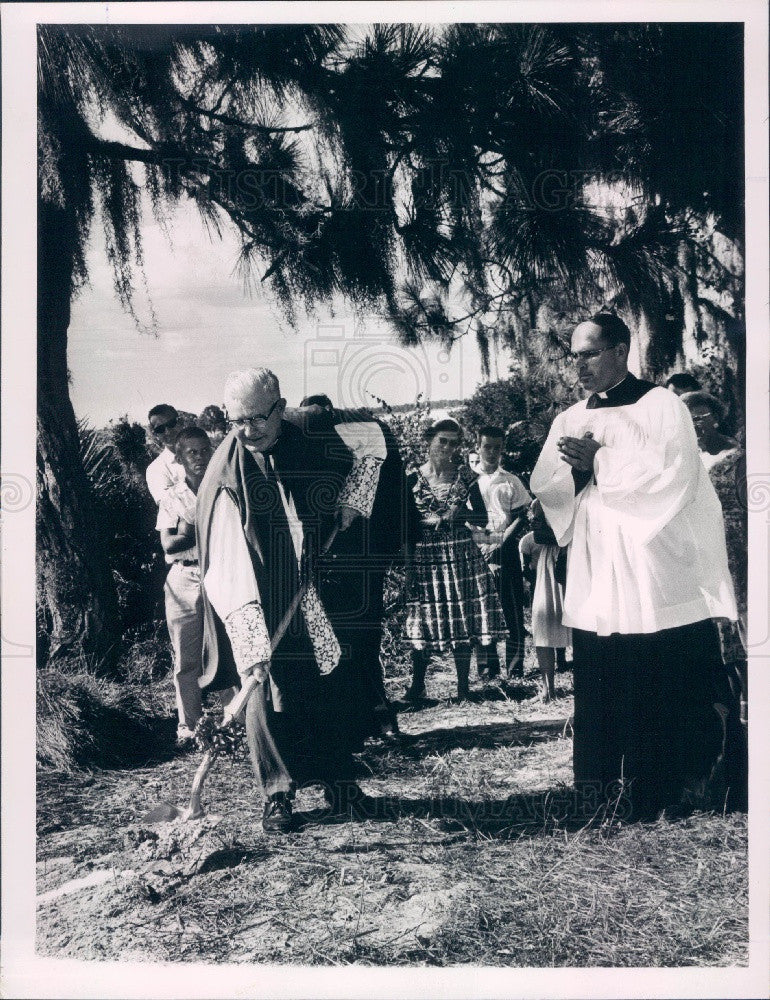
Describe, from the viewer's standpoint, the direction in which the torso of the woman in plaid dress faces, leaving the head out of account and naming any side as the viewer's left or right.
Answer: facing the viewer

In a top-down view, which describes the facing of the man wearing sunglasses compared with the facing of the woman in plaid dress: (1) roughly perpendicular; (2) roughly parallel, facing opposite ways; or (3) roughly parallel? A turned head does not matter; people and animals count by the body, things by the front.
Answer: roughly parallel

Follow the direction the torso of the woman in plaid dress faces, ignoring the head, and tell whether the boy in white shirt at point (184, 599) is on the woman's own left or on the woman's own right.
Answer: on the woman's own right

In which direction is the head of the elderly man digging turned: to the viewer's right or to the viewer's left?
to the viewer's left

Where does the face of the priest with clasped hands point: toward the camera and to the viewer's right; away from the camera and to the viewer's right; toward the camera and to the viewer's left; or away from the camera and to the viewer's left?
toward the camera and to the viewer's left

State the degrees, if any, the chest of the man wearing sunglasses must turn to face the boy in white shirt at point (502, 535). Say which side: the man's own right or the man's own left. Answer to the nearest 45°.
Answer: approximately 90° to the man's own left

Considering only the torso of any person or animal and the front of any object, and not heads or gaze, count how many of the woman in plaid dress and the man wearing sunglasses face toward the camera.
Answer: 2

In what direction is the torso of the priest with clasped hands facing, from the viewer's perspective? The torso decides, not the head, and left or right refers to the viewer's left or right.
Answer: facing the viewer and to the left of the viewer
